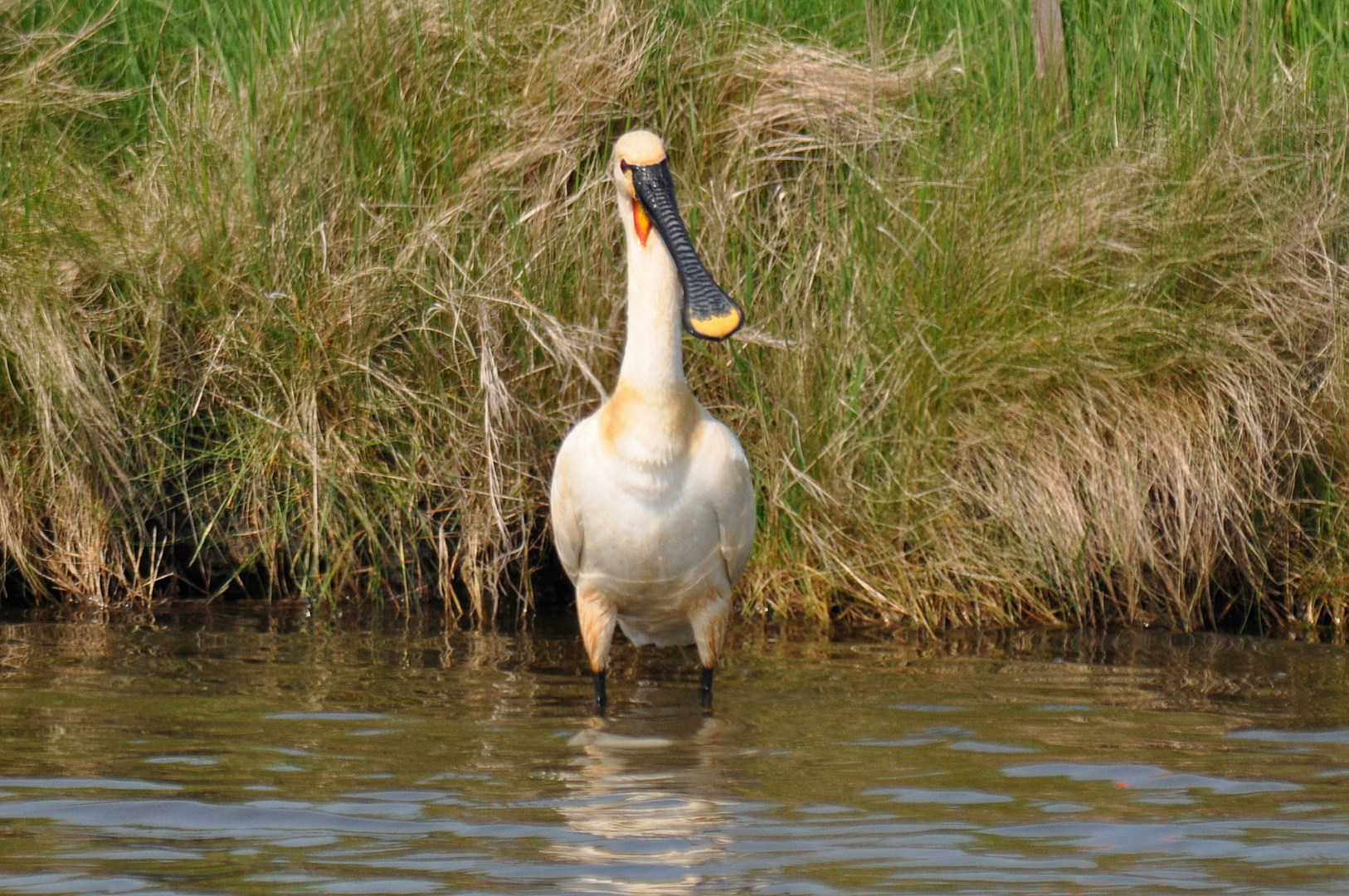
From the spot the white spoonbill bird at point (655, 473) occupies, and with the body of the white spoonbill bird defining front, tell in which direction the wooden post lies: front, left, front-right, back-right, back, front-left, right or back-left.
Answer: back-left

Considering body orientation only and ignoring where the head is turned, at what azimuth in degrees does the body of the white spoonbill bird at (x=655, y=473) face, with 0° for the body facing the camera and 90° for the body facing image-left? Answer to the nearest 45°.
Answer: approximately 0°
